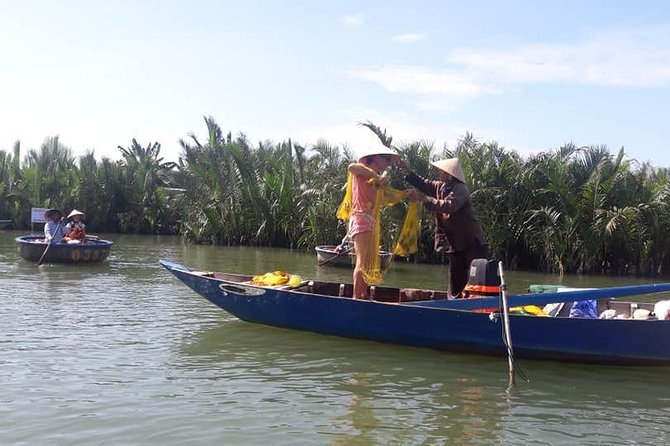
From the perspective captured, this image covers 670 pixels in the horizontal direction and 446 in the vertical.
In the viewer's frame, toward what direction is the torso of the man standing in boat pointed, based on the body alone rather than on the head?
to the viewer's left

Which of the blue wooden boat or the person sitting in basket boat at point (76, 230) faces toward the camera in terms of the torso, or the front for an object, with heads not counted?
the person sitting in basket boat

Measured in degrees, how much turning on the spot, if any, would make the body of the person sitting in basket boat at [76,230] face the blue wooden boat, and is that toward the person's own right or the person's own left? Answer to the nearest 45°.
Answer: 0° — they already face it

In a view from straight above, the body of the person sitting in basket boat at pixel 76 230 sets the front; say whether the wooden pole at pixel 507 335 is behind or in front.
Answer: in front

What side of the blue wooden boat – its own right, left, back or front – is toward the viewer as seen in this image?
left

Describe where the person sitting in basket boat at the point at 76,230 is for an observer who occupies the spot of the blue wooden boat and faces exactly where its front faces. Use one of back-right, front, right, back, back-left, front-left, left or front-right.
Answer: front-right

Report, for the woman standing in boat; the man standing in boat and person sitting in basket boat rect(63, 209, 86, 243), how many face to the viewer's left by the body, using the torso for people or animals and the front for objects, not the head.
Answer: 1

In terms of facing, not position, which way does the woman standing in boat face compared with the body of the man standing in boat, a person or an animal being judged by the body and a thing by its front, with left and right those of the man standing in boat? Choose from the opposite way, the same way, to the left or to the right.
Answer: the opposite way

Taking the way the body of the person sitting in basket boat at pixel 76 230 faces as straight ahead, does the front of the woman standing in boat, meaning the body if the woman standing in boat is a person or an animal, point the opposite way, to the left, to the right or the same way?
to the left

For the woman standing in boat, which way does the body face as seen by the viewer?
to the viewer's right

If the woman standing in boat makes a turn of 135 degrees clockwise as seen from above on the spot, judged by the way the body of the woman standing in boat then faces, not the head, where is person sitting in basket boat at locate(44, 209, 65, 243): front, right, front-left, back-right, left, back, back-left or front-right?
right

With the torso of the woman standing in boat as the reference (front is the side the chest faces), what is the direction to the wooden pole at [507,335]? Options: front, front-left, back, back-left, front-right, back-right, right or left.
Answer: front-right

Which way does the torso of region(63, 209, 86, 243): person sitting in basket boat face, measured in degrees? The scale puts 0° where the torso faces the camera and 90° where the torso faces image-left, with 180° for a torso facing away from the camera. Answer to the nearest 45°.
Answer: approximately 0°
